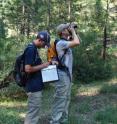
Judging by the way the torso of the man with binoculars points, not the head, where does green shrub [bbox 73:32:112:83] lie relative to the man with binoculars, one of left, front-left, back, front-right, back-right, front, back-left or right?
left

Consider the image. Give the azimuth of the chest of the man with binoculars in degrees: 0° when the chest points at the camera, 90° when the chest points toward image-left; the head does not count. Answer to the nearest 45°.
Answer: approximately 270°

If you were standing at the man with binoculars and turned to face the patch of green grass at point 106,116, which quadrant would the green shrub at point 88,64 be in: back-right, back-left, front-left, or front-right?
front-left
